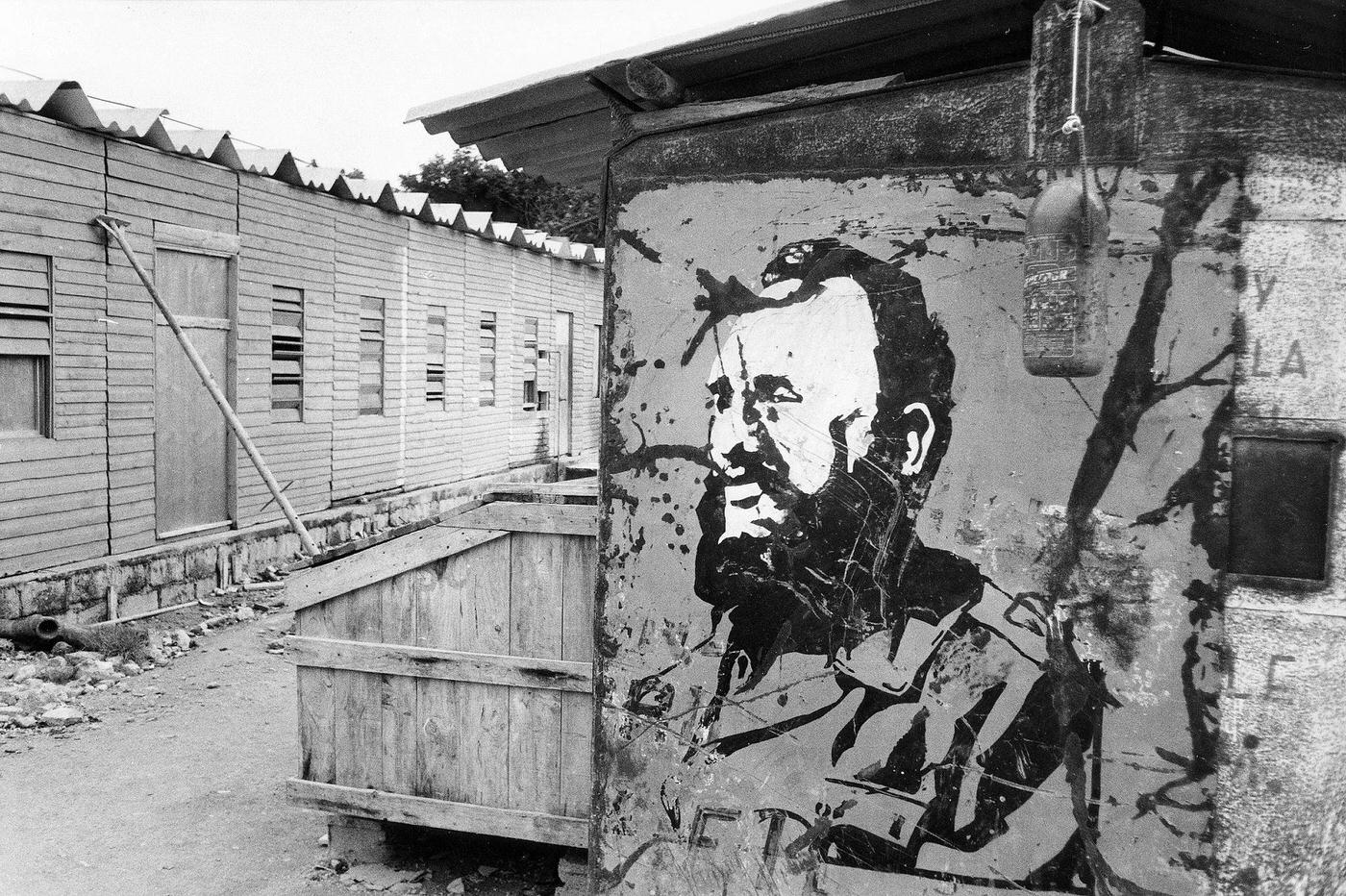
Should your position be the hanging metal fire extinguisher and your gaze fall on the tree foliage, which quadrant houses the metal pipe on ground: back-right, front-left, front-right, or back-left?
front-left

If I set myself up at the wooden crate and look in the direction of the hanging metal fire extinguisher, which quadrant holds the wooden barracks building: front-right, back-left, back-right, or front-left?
back-left

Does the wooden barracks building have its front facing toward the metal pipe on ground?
no

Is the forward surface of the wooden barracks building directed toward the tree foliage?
no

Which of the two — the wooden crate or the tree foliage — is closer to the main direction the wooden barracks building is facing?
the wooden crate

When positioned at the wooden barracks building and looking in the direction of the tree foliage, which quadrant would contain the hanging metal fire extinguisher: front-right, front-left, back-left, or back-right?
back-right

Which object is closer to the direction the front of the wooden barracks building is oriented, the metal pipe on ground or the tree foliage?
the metal pipe on ground

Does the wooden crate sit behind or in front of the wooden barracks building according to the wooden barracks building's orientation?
in front

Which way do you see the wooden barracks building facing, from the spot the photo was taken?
facing the viewer and to the right of the viewer

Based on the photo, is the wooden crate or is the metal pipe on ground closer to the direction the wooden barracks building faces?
the wooden crate

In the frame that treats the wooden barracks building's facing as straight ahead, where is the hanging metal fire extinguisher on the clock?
The hanging metal fire extinguisher is roughly at 1 o'clock from the wooden barracks building.
